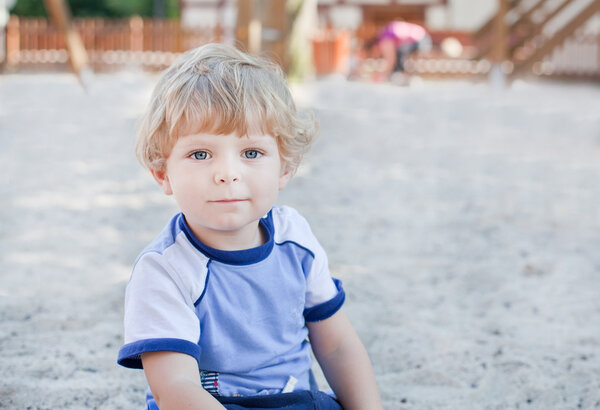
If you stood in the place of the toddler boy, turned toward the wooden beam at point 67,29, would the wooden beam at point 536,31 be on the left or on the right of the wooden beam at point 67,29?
right

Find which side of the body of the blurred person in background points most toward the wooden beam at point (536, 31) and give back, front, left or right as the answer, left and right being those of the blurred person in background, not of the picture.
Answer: back

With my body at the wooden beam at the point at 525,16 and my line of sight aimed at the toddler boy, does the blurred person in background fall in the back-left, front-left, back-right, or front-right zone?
front-right

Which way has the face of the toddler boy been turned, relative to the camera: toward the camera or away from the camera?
toward the camera

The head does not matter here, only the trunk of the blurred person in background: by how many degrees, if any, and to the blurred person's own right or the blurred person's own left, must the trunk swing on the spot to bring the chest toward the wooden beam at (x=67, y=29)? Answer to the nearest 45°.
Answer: approximately 45° to the blurred person's own left

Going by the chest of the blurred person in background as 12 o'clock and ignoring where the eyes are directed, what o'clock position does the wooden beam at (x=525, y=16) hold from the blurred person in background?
The wooden beam is roughly at 5 o'clock from the blurred person in background.

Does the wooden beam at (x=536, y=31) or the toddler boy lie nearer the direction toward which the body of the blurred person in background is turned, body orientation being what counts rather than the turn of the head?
the toddler boy

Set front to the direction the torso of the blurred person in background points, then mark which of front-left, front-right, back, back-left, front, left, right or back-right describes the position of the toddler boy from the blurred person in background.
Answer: left

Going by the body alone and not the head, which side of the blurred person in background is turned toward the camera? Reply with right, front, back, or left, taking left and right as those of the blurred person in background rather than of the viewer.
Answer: left

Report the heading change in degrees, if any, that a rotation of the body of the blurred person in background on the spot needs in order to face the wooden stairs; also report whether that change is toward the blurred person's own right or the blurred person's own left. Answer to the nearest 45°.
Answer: approximately 180°
